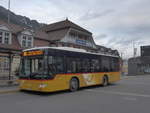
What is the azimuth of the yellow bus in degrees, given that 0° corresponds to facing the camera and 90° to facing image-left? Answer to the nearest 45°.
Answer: approximately 45°
